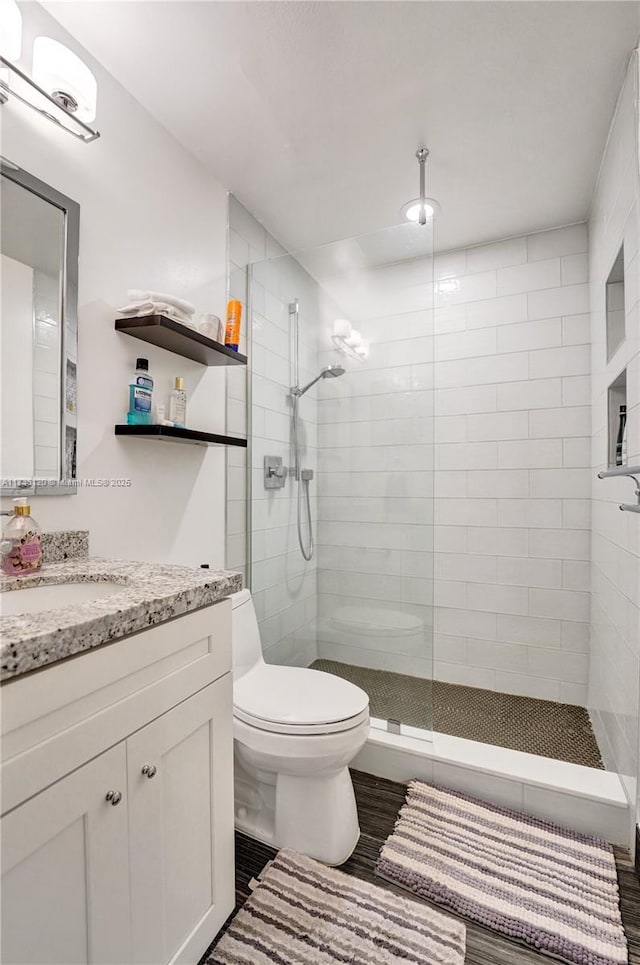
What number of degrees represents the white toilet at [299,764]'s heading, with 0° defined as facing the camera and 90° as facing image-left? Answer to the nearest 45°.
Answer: approximately 315°
